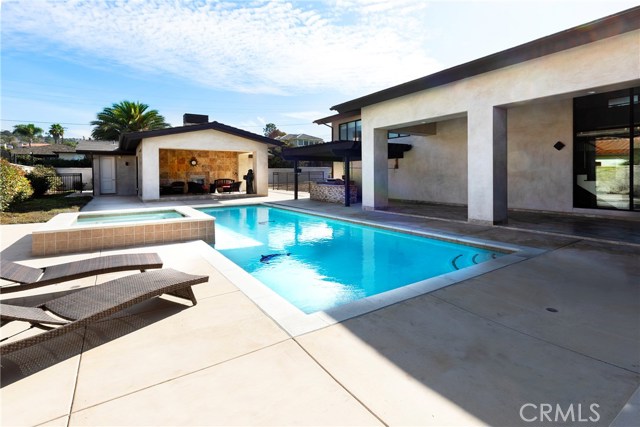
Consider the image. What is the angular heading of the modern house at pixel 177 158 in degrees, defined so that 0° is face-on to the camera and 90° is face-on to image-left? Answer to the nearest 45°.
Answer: approximately 0°

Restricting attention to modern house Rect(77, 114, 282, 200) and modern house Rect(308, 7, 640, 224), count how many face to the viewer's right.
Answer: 0

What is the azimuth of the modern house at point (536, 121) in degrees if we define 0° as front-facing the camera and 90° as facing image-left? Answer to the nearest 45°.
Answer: approximately 45°

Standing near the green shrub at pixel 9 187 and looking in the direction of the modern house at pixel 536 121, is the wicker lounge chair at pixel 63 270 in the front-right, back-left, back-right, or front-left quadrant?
front-right

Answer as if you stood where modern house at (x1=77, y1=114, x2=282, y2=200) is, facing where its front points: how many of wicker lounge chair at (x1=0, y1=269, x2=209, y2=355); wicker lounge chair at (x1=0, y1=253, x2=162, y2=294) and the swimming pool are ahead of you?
3

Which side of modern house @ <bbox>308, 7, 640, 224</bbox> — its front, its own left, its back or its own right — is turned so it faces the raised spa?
front

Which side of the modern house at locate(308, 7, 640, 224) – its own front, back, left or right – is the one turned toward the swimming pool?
front

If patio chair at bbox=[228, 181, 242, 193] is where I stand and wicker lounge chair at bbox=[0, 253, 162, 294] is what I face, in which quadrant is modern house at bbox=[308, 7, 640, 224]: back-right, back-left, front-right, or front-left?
front-left

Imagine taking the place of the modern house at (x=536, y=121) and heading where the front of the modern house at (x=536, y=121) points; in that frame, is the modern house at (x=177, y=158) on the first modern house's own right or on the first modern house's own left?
on the first modern house's own right

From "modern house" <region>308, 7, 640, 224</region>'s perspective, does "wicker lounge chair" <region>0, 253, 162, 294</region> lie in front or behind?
in front

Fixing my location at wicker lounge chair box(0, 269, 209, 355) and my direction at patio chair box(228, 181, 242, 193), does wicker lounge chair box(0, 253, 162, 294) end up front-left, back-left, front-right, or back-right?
front-left

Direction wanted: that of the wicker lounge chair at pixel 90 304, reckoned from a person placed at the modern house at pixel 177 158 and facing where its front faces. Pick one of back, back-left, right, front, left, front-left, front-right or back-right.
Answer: front

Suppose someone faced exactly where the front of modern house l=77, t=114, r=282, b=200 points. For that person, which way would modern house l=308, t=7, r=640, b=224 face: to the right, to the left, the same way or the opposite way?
to the right
